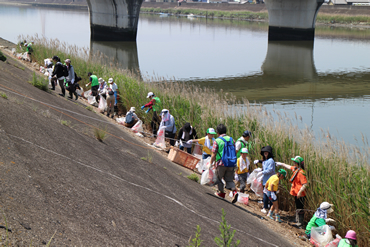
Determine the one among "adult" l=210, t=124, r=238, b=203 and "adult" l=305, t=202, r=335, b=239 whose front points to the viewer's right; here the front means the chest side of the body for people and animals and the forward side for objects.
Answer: "adult" l=305, t=202, r=335, b=239

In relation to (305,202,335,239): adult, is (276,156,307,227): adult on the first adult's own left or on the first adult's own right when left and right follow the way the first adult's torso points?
on the first adult's own left

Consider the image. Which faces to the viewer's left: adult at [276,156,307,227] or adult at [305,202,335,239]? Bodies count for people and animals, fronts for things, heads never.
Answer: adult at [276,156,307,227]

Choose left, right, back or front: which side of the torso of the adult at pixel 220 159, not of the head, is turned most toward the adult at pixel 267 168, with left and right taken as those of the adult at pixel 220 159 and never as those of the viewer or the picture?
right

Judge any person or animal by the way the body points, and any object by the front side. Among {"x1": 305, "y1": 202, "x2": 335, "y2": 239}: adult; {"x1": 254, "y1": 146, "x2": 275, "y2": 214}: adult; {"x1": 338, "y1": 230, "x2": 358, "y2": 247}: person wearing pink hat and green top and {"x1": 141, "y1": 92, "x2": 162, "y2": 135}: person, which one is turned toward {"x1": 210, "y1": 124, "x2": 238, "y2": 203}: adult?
{"x1": 254, "y1": 146, "x2": 275, "y2": 214}: adult
